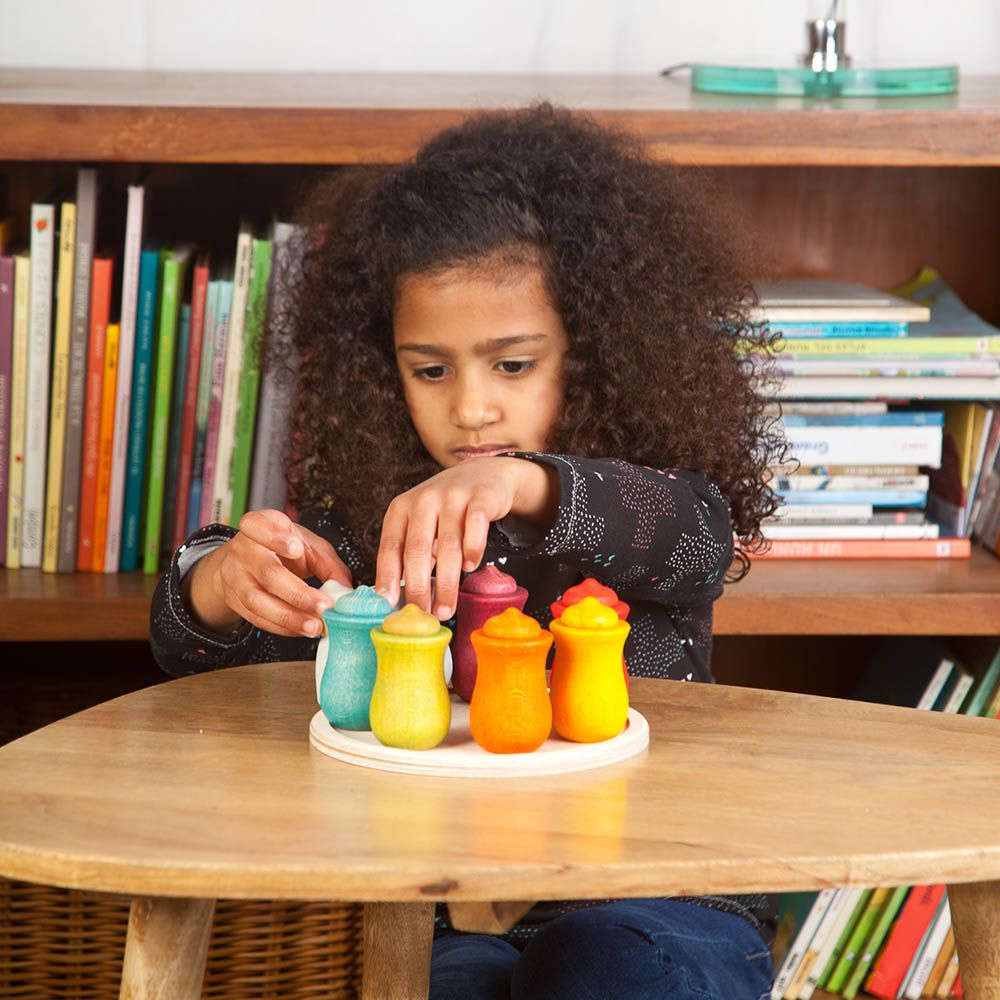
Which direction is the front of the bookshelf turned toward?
toward the camera
